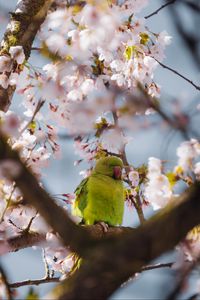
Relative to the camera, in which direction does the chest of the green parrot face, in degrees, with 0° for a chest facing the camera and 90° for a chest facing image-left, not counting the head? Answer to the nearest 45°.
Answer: approximately 315°
